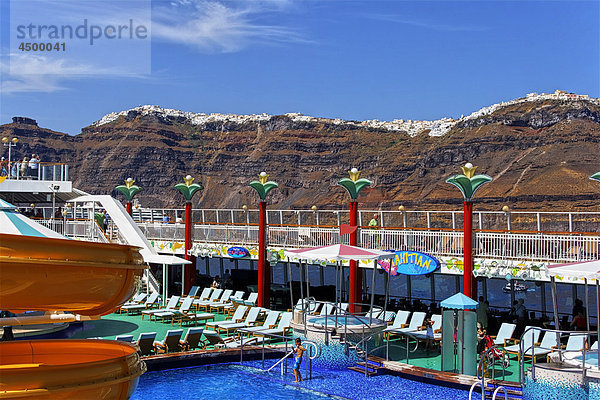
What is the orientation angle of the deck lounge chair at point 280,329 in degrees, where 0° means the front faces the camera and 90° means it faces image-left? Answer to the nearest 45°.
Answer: approximately 45°

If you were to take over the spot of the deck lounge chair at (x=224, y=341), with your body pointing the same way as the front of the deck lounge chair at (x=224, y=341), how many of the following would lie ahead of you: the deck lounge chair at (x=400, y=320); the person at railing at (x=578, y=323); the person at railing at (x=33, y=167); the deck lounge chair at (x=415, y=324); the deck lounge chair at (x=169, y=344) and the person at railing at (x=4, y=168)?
3

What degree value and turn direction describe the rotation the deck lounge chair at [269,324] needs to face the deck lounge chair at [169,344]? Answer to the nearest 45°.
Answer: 0° — it already faces it

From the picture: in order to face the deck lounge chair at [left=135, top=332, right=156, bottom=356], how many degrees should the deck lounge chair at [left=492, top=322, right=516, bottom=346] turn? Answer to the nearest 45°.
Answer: approximately 45° to its right

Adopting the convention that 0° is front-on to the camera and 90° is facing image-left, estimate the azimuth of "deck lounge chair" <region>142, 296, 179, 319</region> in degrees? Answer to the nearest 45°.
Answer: approximately 45°

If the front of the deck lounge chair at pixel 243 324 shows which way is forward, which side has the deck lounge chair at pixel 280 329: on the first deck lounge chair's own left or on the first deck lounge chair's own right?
on the first deck lounge chair's own left

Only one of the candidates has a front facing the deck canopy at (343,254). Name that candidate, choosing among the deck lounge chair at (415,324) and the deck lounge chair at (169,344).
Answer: the deck lounge chair at (415,324)
